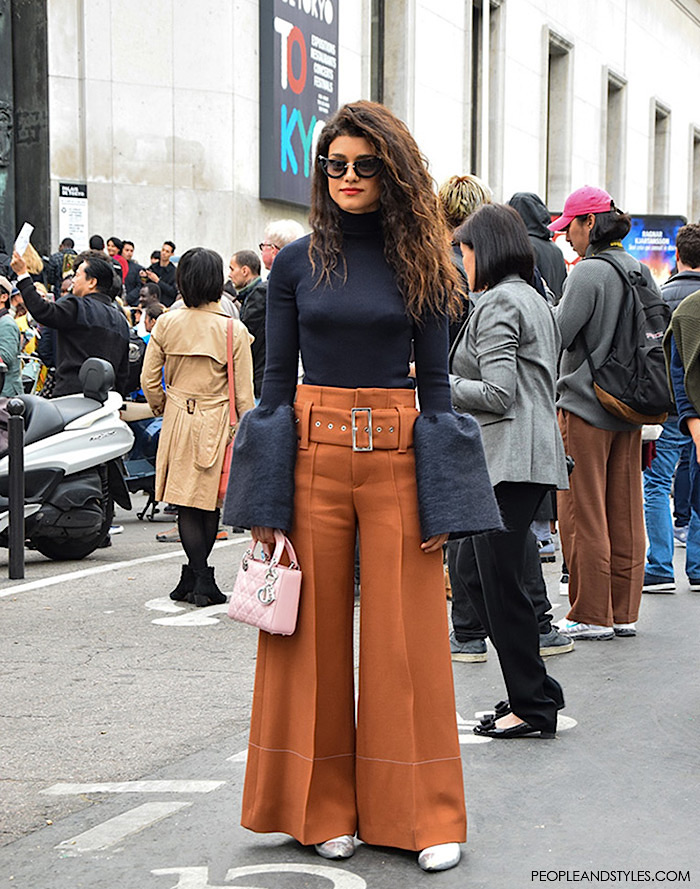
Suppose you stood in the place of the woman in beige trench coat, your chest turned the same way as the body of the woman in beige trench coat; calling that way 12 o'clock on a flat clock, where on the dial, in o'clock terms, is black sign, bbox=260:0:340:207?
The black sign is roughly at 12 o'clock from the woman in beige trench coat.

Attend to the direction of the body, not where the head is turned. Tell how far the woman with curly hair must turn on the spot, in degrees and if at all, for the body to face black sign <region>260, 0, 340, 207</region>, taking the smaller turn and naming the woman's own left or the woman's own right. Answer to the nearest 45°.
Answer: approximately 180°

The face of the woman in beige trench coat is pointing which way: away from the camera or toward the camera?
away from the camera

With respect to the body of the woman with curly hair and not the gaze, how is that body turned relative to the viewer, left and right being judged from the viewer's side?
facing the viewer

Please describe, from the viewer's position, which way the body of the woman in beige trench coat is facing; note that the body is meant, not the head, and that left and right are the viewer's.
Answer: facing away from the viewer

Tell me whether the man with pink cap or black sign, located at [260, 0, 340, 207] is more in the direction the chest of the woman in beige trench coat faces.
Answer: the black sign

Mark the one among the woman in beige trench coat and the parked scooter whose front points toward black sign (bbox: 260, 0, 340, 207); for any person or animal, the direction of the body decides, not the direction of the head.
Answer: the woman in beige trench coat

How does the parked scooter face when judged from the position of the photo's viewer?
facing to the left of the viewer

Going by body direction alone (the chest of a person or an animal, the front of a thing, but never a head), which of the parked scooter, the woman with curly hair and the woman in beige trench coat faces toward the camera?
the woman with curly hair

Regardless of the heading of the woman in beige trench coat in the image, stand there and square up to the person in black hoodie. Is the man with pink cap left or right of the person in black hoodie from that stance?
right
